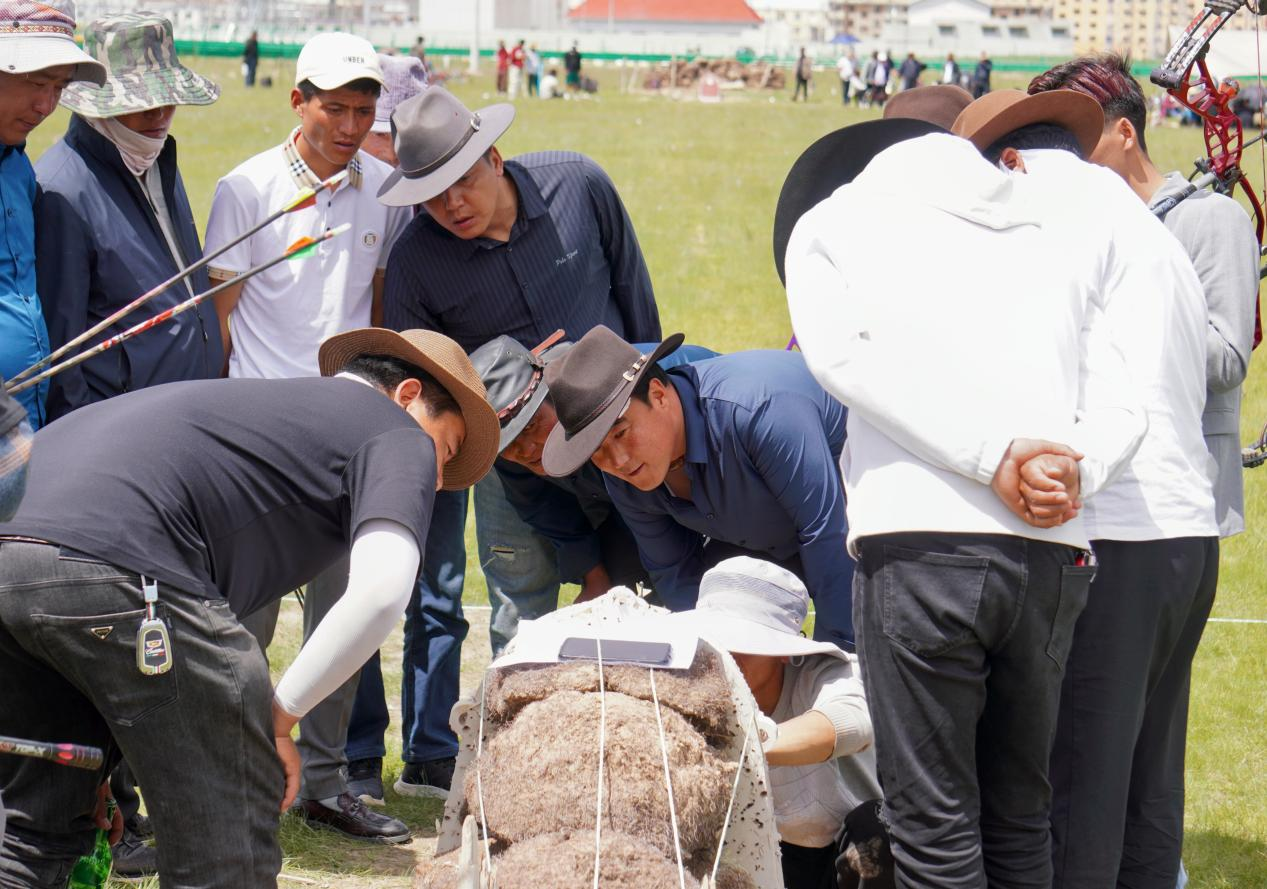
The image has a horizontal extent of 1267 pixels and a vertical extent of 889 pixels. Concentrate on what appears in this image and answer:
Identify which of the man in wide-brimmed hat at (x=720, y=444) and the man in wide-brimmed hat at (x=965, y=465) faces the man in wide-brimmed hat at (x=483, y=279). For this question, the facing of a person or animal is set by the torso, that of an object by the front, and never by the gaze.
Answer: the man in wide-brimmed hat at (x=965, y=465)

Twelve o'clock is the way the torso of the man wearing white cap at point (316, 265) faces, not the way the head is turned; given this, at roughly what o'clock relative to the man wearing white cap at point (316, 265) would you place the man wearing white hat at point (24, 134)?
the man wearing white hat at point (24, 134) is roughly at 3 o'clock from the man wearing white cap at point (316, 265).

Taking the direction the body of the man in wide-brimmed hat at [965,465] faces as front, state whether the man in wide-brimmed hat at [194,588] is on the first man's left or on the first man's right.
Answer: on the first man's left

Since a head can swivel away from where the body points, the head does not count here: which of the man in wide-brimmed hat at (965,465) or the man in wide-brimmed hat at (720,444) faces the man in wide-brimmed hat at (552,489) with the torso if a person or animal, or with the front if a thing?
the man in wide-brimmed hat at (965,465)

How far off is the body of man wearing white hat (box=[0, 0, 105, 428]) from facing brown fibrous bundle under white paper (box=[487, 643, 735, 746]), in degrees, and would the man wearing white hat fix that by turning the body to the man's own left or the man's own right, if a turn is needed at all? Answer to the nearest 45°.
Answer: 0° — they already face it

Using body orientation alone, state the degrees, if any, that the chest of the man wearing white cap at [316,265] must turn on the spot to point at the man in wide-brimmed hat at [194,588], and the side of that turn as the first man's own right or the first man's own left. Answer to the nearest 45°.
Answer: approximately 45° to the first man's own right

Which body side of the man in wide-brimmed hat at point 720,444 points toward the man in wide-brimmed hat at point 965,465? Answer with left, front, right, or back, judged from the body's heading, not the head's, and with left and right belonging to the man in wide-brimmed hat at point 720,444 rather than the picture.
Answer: left

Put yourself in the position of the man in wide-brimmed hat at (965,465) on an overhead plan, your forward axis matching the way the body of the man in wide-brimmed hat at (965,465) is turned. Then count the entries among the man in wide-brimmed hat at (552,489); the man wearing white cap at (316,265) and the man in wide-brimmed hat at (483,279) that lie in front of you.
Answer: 3
